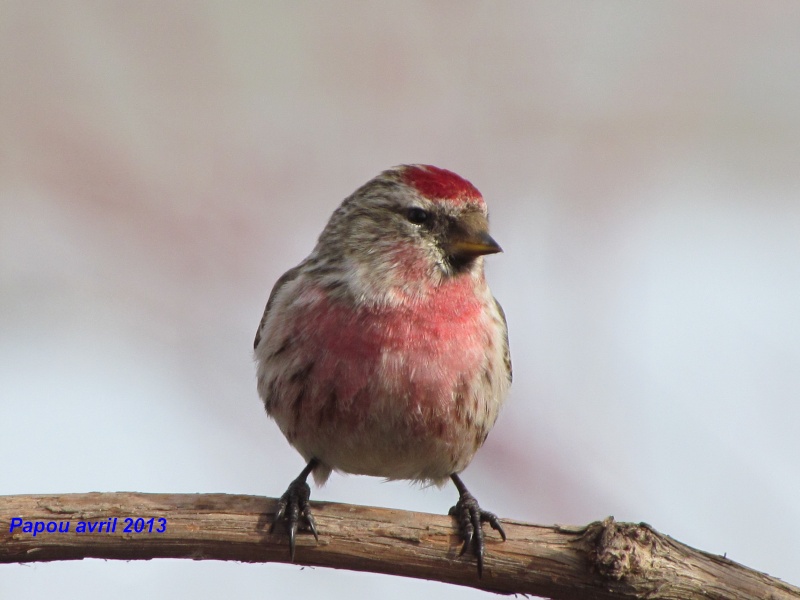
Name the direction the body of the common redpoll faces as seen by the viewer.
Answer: toward the camera
